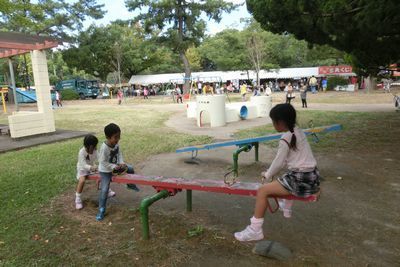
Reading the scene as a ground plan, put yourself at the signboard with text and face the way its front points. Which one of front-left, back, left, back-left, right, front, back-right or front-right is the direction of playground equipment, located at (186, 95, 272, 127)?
front

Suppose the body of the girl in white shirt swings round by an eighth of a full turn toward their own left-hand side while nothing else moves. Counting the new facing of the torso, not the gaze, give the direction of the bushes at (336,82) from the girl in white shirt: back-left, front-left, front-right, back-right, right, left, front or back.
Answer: right

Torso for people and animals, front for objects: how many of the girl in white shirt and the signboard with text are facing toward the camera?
1

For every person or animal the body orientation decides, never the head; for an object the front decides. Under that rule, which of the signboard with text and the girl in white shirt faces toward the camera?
the signboard with text

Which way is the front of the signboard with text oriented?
toward the camera

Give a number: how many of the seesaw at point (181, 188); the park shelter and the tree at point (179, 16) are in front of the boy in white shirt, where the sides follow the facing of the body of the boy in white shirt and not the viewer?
1

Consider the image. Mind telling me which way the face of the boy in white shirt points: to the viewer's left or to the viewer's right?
to the viewer's right

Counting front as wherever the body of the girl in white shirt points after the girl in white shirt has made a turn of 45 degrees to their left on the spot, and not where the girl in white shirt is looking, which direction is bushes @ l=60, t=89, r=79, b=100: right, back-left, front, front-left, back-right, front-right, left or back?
front-right

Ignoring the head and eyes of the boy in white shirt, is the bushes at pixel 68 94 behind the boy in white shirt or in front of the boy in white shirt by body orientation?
behind

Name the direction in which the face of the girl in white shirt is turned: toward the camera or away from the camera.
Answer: away from the camera
